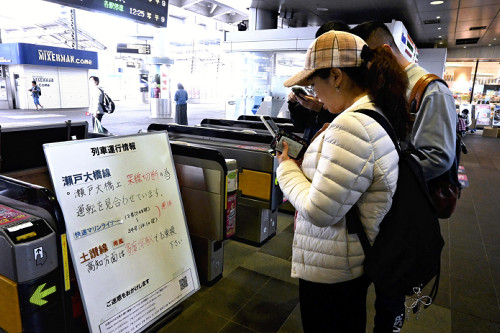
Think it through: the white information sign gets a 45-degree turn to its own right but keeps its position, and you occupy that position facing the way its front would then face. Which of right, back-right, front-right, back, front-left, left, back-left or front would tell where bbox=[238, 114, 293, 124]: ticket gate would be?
back-left

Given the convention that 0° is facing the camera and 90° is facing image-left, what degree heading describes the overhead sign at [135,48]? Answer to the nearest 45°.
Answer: approximately 0°

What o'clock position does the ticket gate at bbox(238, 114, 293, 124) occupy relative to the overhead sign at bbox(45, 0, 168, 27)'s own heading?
The ticket gate is roughly at 11 o'clock from the overhead sign.

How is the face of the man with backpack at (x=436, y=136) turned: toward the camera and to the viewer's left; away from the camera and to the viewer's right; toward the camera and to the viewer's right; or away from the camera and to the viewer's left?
away from the camera and to the viewer's left

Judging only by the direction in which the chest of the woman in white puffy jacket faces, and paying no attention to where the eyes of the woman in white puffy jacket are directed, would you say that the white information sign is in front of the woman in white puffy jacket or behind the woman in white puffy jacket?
in front

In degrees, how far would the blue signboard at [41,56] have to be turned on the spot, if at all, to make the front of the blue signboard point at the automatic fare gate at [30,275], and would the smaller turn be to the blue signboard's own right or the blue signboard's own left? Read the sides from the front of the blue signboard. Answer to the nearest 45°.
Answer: approximately 45° to the blue signboard's own right

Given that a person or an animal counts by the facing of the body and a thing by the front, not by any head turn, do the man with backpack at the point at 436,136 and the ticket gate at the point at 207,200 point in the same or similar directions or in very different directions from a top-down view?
very different directions

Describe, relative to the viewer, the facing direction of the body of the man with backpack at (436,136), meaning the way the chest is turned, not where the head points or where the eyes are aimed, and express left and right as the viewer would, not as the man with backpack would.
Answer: facing to the left of the viewer

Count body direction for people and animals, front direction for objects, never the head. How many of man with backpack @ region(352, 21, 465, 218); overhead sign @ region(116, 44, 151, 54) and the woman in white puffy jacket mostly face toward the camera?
1

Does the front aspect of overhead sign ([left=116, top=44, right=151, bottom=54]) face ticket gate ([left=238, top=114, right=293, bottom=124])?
yes

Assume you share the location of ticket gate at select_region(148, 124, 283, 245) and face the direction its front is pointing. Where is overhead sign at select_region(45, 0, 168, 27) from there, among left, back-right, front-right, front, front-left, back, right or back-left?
back

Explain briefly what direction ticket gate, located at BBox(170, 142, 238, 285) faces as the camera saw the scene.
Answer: facing the viewer and to the right of the viewer

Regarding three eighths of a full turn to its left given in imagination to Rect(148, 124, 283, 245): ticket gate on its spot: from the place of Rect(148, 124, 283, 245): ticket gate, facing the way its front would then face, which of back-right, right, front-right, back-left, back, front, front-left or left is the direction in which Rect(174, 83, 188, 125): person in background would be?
front

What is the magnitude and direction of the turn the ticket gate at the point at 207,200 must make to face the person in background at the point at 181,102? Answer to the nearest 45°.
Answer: approximately 135° to its left
